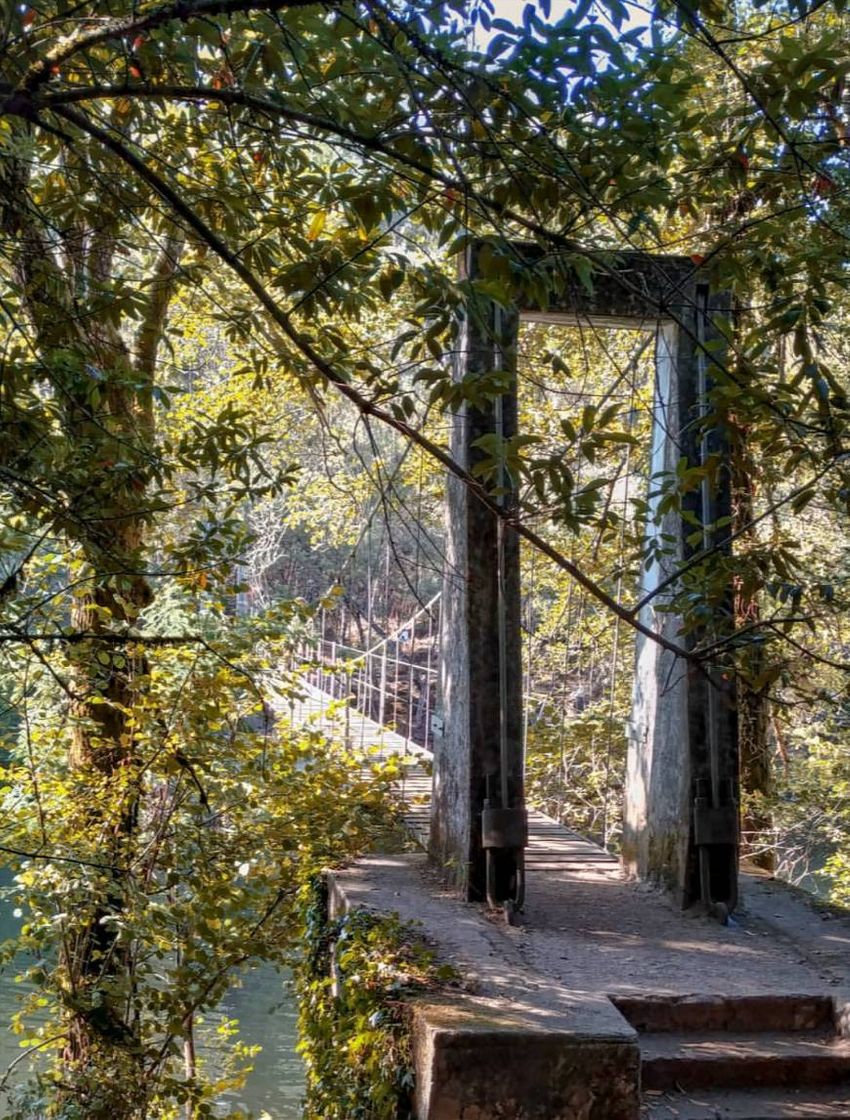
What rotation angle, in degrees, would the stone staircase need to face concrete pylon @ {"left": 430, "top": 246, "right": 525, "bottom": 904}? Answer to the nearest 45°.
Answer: approximately 135° to its right

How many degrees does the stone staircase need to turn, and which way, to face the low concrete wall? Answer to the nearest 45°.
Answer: approximately 45° to its right

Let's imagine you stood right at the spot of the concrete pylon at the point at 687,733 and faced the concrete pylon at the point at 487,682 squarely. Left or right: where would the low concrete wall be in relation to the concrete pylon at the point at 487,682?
left

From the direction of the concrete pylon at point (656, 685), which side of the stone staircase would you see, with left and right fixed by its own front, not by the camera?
back

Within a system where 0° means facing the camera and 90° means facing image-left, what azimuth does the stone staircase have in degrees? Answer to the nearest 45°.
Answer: approximately 0°
